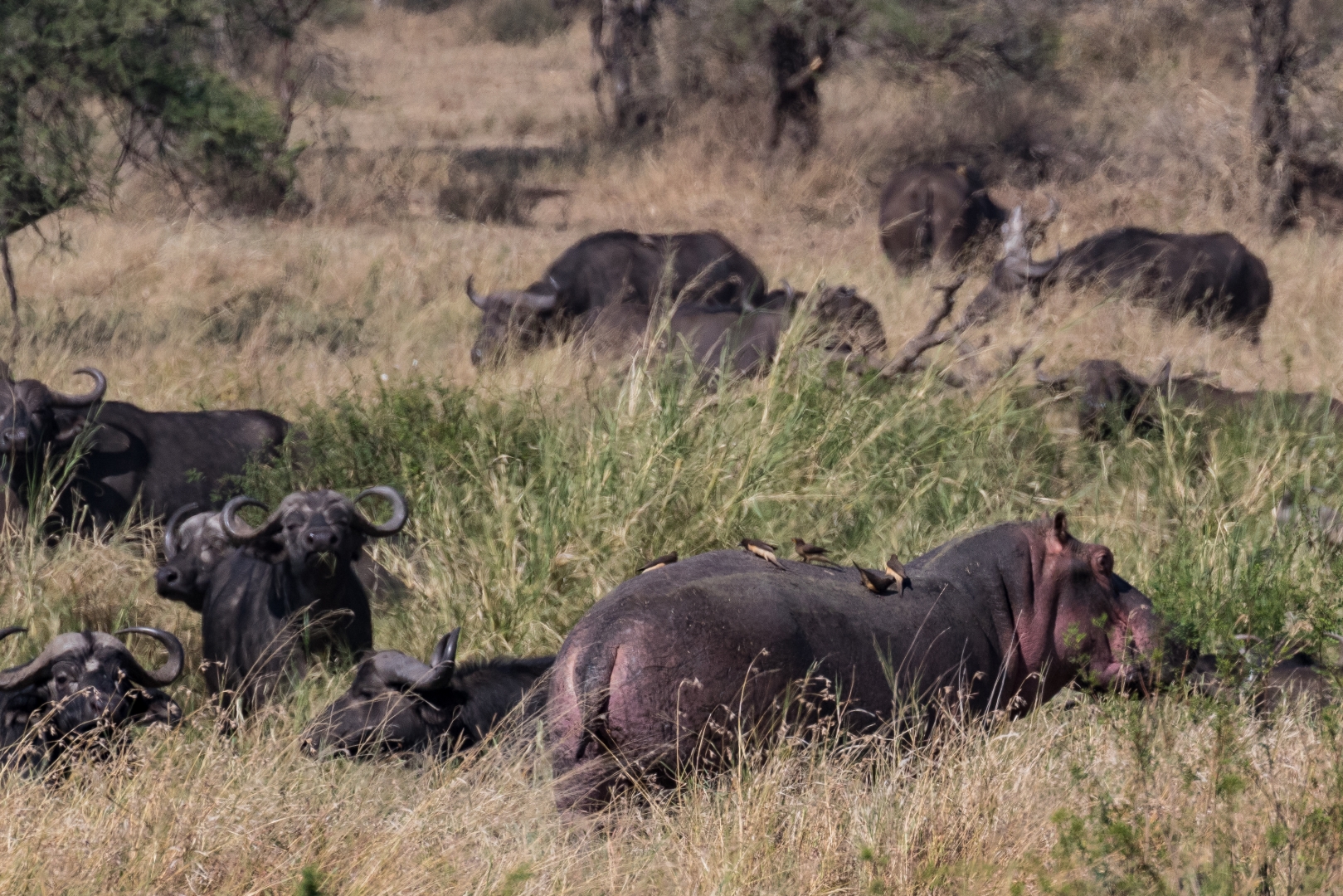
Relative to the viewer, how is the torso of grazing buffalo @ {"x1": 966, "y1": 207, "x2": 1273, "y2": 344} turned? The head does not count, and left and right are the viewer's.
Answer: facing to the left of the viewer

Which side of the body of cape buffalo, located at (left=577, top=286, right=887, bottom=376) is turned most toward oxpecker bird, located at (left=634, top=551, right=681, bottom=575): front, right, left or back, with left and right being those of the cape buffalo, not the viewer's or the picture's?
right

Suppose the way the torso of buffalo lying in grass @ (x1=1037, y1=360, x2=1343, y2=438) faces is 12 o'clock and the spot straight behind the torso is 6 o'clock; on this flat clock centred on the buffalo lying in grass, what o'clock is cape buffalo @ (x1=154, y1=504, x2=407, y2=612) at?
The cape buffalo is roughly at 10 o'clock from the buffalo lying in grass.

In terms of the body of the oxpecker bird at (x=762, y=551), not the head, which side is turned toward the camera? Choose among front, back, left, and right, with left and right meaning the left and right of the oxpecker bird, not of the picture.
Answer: left

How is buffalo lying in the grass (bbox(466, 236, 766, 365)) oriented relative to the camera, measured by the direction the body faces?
to the viewer's left

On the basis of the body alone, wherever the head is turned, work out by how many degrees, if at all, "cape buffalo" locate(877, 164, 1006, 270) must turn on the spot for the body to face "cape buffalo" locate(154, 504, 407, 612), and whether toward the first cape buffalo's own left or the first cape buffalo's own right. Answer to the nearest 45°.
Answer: approximately 135° to the first cape buffalo's own right

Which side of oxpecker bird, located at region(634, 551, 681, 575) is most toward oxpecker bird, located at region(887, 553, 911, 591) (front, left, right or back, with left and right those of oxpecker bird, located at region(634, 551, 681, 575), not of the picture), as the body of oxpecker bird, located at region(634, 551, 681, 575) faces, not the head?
front

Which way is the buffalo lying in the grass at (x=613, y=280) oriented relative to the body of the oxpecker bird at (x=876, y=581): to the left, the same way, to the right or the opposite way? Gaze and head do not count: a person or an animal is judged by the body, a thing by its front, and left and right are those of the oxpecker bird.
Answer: the opposite way

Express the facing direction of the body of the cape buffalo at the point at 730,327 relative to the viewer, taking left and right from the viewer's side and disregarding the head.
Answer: facing to the right of the viewer

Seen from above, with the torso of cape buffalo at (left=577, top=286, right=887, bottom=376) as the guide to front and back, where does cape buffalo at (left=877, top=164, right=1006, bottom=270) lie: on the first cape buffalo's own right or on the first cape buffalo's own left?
on the first cape buffalo's own left

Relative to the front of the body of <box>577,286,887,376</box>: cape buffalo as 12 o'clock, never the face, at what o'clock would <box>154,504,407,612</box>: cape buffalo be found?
<box>154,504,407,612</box>: cape buffalo is roughly at 4 o'clock from <box>577,286,887,376</box>: cape buffalo.
